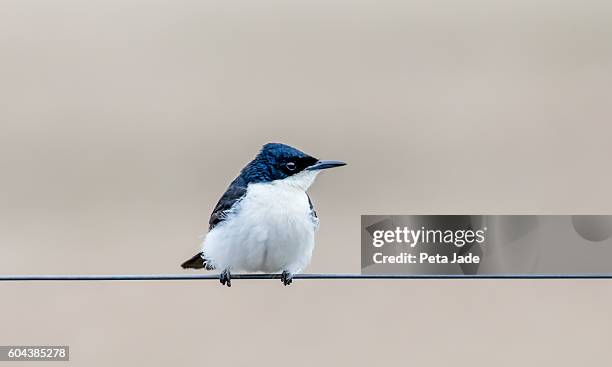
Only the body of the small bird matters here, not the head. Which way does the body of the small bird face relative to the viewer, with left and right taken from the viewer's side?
facing the viewer and to the right of the viewer
